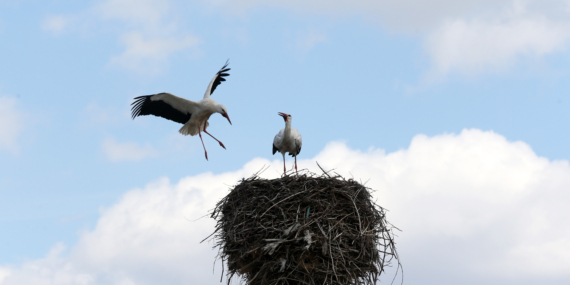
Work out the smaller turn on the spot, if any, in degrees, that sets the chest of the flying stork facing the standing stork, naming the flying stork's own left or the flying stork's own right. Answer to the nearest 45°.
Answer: approximately 45° to the flying stork's own left

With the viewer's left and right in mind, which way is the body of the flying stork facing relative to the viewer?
facing the viewer and to the right of the viewer
